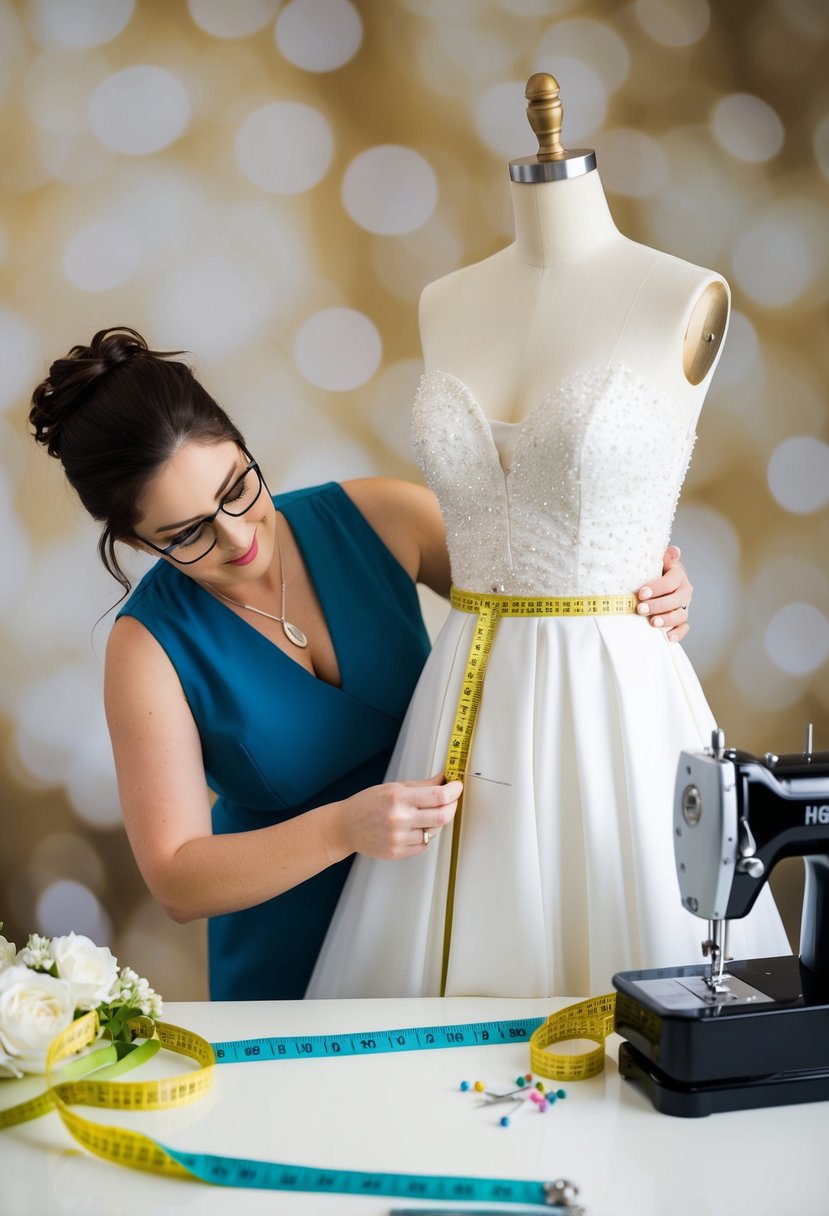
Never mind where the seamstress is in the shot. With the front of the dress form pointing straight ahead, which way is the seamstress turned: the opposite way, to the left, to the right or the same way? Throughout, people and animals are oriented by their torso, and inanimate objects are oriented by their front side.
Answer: to the left

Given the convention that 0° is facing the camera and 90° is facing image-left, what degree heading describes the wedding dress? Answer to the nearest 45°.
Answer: approximately 45°

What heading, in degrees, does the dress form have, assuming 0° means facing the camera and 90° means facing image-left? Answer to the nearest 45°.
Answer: approximately 45°

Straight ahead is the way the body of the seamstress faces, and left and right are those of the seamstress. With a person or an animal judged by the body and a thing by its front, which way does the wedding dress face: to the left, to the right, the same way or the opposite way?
to the right

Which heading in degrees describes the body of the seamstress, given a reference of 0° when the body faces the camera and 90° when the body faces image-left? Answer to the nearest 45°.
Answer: approximately 315°
